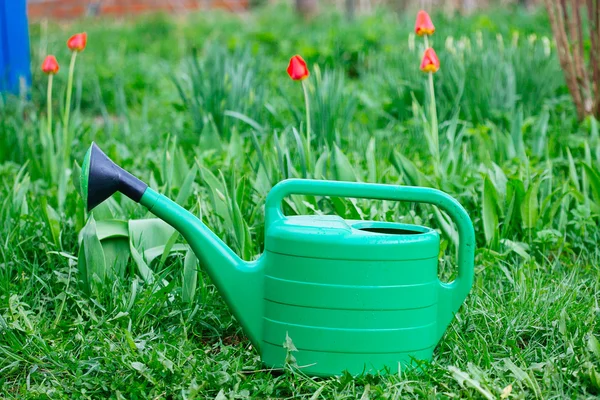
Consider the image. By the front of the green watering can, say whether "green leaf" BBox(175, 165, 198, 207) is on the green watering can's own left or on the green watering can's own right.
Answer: on the green watering can's own right

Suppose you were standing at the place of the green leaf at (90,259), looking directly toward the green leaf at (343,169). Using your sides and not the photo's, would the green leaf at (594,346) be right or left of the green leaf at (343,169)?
right

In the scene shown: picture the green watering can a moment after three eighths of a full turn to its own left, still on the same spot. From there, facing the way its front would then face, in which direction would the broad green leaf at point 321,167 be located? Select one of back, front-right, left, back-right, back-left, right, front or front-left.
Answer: back-left

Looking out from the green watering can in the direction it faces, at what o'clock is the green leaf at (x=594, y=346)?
The green leaf is roughly at 6 o'clock from the green watering can.

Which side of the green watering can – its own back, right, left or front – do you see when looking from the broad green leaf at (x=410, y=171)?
right

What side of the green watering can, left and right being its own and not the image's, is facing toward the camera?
left

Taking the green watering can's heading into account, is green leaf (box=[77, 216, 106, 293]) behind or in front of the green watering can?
in front

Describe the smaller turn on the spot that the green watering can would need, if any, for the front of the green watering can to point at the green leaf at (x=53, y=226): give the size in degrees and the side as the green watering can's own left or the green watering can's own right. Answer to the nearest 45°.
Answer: approximately 45° to the green watering can's own right

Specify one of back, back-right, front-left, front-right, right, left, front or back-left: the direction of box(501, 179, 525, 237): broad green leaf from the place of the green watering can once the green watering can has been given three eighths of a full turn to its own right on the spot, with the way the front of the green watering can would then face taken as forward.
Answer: front

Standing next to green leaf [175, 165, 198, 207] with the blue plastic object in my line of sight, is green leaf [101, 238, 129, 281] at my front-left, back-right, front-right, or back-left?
back-left

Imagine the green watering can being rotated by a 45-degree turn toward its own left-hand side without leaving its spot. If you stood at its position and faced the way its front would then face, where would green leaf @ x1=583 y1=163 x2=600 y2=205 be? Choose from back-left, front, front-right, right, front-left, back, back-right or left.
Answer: back

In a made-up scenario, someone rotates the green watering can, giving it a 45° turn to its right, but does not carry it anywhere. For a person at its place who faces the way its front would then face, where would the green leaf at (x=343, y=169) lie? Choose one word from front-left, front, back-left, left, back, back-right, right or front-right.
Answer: front-right
